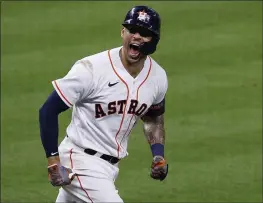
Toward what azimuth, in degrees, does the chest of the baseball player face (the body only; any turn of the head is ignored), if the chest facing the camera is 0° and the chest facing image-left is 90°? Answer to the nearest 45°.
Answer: approximately 315°
